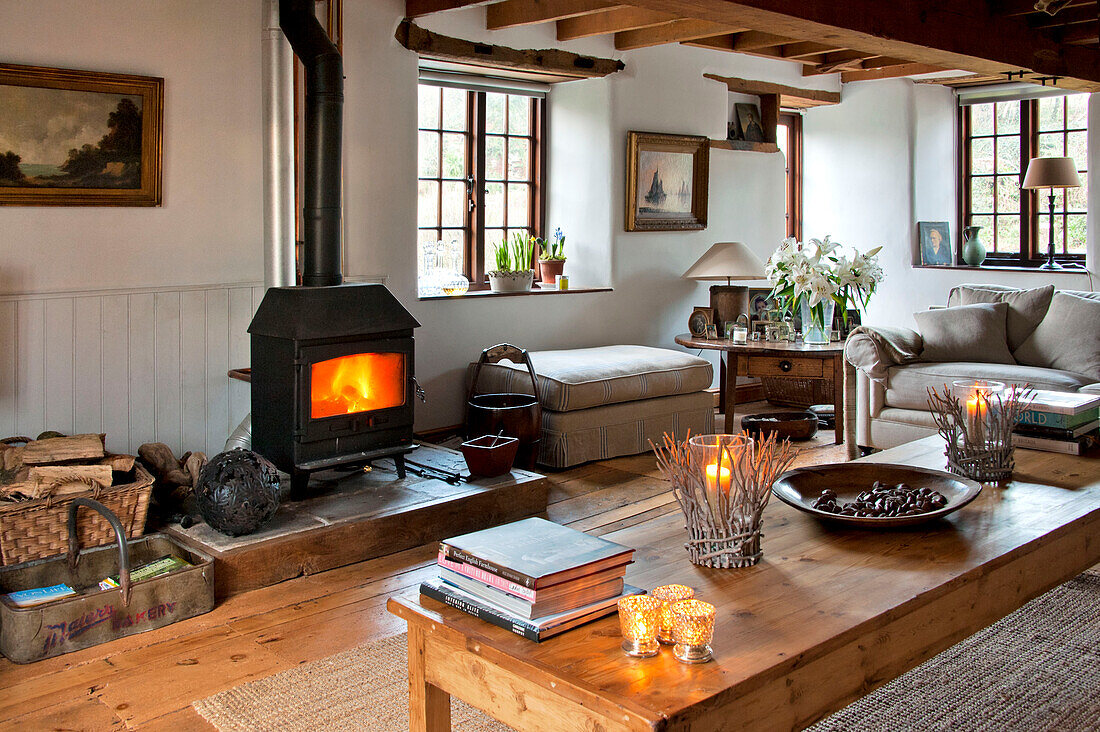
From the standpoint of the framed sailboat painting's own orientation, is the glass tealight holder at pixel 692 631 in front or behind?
in front

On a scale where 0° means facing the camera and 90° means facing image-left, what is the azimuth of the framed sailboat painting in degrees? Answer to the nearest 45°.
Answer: approximately 315°

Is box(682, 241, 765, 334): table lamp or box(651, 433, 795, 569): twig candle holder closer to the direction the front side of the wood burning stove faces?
the twig candle holder

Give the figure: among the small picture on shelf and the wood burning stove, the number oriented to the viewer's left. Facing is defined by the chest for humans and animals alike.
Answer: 0

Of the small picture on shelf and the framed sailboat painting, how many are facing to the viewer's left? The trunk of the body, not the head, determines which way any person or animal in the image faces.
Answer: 0

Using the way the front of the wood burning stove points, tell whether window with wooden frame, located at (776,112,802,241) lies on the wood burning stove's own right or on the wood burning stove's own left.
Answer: on the wood burning stove's own left

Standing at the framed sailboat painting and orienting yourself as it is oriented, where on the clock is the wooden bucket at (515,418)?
The wooden bucket is roughly at 2 o'clock from the framed sailboat painting.

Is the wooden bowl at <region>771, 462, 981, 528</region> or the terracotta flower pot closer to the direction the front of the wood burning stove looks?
the wooden bowl

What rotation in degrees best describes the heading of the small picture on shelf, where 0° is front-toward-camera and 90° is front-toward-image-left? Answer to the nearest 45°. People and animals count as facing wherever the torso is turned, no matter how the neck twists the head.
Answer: approximately 315°
